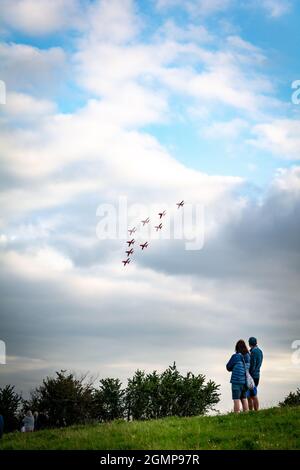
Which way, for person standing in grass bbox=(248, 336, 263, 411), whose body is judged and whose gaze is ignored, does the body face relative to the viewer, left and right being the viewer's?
facing away from the viewer and to the left of the viewer

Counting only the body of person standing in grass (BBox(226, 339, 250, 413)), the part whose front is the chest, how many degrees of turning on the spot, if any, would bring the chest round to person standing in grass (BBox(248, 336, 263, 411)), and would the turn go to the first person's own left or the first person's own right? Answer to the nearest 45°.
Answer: approximately 90° to the first person's own right

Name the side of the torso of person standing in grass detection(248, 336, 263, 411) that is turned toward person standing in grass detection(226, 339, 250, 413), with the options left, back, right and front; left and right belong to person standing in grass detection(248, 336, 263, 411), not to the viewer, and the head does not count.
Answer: left

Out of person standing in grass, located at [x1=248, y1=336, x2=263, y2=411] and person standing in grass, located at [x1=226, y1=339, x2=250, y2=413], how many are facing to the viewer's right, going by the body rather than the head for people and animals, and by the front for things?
0

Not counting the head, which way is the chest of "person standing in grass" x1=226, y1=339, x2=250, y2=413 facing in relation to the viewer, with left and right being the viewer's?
facing away from the viewer and to the left of the viewer
